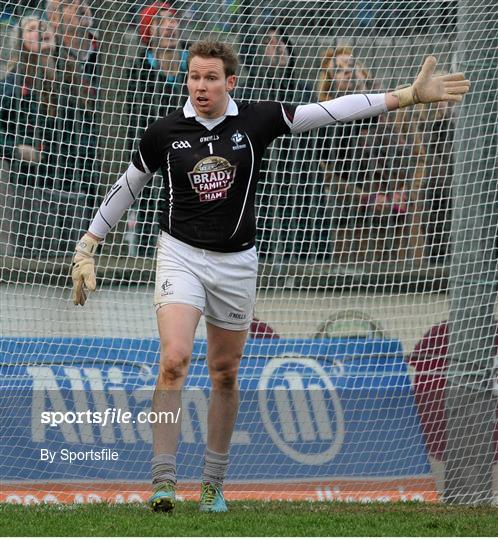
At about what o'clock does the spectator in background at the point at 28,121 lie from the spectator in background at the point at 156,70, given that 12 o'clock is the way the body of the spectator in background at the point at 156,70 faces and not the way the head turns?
the spectator in background at the point at 28,121 is roughly at 4 o'clock from the spectator in background at the point at 156,70.

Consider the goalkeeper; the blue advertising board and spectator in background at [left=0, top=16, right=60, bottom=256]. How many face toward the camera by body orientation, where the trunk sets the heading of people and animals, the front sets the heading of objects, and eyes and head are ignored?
3

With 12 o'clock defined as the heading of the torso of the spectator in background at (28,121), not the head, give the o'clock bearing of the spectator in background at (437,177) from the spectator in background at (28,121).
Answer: the spectator in background at (437,177) is roughly at 9 o'clock from the spectator in background at (28,121).

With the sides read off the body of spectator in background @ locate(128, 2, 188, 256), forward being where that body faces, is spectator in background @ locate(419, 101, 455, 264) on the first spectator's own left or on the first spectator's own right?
on the first spectator's own left

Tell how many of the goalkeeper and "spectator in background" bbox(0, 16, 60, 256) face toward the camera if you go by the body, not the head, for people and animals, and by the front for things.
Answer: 2

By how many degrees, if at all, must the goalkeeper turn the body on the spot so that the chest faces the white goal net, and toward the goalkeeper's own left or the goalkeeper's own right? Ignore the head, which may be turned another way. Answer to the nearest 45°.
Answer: approximately 180°

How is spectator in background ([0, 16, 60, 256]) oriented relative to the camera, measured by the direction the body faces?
toward the camera

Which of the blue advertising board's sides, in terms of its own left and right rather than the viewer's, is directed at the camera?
front

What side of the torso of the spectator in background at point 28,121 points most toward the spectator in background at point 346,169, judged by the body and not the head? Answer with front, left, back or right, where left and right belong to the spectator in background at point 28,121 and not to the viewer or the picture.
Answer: left

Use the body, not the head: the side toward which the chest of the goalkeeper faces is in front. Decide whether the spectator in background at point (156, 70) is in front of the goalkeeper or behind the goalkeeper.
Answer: behind

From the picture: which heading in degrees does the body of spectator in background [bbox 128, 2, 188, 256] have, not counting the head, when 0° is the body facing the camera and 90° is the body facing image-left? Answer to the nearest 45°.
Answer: approximately 315°

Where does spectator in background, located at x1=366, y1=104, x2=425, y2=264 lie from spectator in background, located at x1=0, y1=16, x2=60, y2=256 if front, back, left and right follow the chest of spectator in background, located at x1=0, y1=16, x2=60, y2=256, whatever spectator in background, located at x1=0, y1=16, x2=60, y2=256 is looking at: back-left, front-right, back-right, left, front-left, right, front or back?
left
